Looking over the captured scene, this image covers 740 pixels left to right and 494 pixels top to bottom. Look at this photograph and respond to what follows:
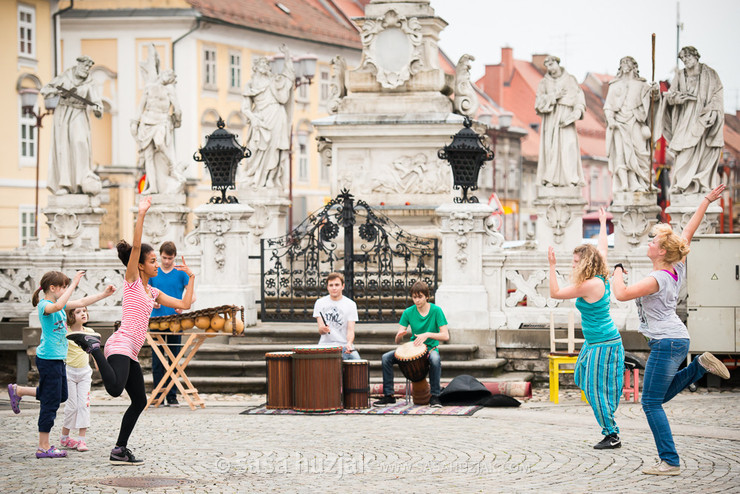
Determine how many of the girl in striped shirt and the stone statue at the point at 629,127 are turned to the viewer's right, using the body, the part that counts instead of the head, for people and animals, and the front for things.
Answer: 1

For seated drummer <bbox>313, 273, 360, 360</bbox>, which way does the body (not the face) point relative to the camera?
toward the camera

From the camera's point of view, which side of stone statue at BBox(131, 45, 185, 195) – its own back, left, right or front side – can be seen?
front

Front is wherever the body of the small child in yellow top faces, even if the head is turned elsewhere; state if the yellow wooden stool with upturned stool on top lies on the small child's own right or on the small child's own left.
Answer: on the small child's own left

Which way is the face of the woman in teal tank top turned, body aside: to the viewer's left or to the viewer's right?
to the viewer's left

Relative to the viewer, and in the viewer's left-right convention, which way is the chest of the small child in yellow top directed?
facing the viewer and to the right of the viewer

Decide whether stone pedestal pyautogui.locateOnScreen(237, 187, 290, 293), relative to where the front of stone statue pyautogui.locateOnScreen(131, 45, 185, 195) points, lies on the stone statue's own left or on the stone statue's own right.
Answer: on the stone statue's own left

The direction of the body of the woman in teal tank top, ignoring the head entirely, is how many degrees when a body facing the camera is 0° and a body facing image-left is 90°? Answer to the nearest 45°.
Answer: approximately 90°

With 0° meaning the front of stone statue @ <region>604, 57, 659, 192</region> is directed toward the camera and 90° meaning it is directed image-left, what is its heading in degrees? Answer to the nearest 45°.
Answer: approximately 0°

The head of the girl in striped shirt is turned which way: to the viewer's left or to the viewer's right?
to the viewer's right

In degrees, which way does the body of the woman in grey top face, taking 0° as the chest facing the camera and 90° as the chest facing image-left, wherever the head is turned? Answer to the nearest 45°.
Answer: approximately 90°
